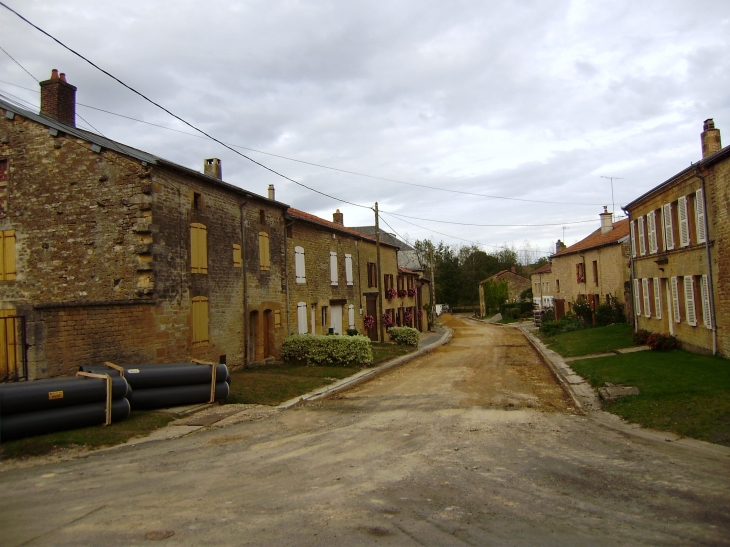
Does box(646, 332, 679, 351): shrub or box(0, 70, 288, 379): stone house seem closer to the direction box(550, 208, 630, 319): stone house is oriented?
the stone house

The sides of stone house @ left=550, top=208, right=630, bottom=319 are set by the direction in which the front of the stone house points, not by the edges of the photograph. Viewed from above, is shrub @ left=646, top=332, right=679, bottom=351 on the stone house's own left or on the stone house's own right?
on the stone house's own left

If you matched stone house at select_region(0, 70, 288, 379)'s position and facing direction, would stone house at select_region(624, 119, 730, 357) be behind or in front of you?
in front

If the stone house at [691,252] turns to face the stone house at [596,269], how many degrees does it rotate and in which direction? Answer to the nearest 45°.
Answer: approximately 135° to its right

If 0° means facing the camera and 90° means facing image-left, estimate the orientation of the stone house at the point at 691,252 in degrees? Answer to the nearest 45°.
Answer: approximately 45°

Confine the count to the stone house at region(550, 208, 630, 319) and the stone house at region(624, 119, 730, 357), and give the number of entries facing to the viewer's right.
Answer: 0

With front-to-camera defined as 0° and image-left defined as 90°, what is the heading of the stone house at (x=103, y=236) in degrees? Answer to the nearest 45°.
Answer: approximately 315°

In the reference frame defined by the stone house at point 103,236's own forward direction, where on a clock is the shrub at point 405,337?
The shrub is roughly at 9 o'clock from the stone house.

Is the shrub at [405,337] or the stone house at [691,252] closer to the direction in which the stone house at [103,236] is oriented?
the stone house

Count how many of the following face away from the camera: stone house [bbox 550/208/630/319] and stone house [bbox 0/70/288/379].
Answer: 0

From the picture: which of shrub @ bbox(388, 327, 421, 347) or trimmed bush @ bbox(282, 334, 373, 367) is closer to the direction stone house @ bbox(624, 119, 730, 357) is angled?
the trimmed bush

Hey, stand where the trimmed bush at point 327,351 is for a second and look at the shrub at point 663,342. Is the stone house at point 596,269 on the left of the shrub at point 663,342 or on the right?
left

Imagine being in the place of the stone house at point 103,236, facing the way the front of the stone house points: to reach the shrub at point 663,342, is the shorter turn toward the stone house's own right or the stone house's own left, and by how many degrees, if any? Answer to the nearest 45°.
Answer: approximately 45° to the stone house's own left
